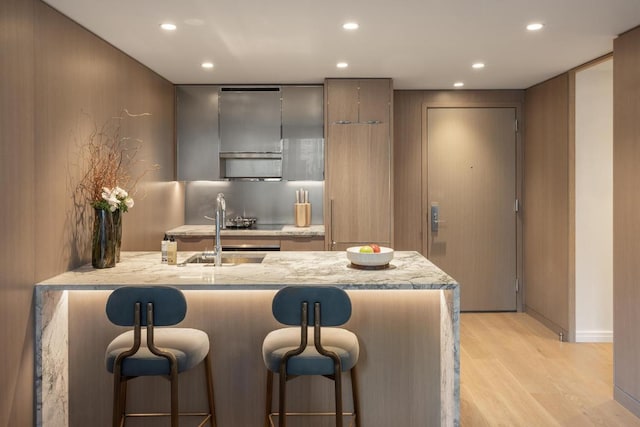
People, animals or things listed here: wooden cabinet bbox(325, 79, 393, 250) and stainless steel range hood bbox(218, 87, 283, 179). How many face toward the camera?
2

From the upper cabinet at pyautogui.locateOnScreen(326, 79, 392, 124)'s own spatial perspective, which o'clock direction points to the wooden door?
The wooden door is roughly at 8 o'clock from the upper cabinet.

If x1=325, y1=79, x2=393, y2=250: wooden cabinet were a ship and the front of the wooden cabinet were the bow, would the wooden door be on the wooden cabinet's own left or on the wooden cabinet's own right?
on the wooden cabinet's own left

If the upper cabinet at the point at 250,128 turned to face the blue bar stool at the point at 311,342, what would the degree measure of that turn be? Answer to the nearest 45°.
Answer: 0° — it already faces it

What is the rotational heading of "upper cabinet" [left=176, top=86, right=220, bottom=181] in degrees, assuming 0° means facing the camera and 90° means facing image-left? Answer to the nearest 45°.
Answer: approximately 0°

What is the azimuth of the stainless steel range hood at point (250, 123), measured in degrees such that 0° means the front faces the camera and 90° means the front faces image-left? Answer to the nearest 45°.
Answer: approximately 0°
